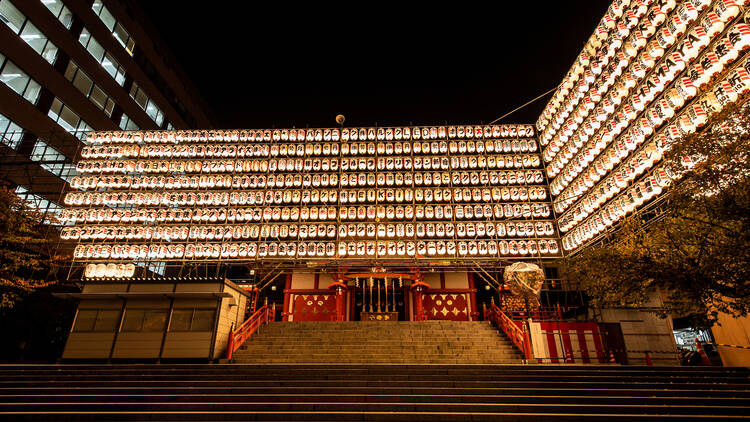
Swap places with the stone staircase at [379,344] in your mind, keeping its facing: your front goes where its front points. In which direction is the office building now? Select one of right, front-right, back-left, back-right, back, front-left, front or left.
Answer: right

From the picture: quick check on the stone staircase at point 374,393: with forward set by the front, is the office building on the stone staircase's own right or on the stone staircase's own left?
on the stone staircase's own right

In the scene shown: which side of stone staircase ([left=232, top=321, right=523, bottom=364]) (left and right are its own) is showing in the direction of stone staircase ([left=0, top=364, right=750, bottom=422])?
front

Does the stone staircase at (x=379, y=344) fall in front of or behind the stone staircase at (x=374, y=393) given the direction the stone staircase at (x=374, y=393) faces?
behind

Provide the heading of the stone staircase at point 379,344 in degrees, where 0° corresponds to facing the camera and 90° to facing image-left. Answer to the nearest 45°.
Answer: approximately 0°

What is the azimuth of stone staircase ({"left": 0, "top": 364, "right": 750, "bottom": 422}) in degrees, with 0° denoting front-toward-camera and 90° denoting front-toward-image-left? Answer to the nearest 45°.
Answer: approximately 0°

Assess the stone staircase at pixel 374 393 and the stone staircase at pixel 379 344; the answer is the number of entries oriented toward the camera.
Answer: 2
